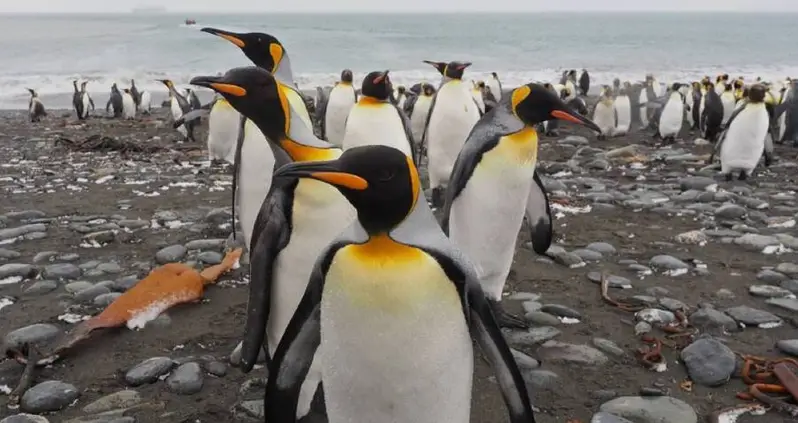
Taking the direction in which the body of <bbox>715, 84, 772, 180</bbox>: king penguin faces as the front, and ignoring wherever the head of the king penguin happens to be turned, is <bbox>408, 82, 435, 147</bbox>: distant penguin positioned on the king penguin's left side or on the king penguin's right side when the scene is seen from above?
on the king penguin's right side

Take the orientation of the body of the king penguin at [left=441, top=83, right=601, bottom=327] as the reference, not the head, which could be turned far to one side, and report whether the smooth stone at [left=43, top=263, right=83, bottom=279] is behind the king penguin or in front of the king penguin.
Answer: behind

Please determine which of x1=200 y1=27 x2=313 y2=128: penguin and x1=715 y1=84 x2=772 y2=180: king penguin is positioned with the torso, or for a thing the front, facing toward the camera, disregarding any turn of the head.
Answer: the king penguin

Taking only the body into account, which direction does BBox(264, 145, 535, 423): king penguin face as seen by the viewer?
toward the camera

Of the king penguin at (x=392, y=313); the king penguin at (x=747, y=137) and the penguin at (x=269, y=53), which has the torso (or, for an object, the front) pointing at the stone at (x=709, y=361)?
the king penguin at (x=747, y=137)

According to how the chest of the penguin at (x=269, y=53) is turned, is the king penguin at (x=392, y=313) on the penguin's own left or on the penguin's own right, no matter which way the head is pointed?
on the penguin's own left

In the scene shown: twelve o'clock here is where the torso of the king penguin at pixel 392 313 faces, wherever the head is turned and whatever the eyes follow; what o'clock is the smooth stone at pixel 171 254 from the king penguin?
The smooth stone is roughly at 5 o'clock from the king penguin.

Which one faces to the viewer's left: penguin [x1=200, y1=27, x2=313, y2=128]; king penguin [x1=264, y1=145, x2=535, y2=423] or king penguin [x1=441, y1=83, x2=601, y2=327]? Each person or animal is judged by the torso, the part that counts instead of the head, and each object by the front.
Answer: the penguin

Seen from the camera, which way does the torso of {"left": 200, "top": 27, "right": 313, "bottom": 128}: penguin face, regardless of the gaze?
to the viewer's left

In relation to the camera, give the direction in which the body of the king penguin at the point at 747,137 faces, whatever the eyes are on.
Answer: toward the camera

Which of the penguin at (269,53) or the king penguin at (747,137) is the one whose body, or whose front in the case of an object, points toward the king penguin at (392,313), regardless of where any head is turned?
the king penguin at (747,137)
